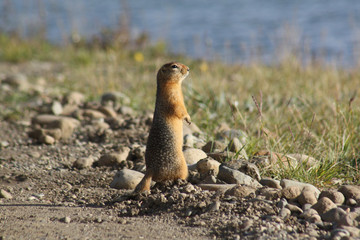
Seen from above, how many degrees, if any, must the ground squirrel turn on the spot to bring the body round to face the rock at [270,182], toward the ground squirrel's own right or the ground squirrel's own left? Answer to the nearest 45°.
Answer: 0° — it already faces it

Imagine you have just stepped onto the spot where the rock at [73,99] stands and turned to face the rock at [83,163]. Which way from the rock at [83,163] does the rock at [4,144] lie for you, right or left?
right

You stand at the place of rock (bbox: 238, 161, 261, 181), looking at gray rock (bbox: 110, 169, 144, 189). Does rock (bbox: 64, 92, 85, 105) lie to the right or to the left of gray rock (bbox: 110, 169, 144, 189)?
right

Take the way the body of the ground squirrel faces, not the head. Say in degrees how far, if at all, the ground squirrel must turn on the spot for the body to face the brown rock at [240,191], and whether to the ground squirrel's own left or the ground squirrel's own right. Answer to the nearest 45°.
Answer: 0° — it already faces it

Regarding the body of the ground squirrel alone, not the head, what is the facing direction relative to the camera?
to the viewer's right

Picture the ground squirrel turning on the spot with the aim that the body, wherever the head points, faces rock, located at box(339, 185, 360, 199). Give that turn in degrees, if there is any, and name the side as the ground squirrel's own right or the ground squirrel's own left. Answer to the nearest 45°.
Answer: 0° — it already faces it

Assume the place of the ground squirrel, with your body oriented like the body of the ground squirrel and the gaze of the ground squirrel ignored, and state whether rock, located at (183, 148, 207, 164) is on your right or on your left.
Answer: on your left

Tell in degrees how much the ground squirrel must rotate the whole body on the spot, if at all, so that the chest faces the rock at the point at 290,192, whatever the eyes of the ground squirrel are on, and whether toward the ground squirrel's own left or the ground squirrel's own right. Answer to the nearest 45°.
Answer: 0° — it already faces it

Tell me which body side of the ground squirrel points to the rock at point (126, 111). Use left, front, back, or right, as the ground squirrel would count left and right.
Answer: left

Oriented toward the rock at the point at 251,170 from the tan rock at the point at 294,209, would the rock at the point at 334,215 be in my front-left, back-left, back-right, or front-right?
back-right
